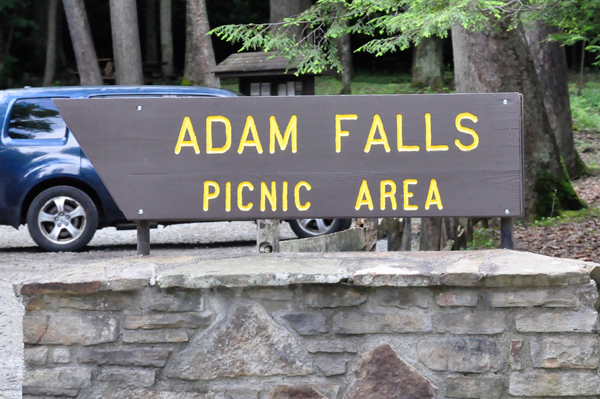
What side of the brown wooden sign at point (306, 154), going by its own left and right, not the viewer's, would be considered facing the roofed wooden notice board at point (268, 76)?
back

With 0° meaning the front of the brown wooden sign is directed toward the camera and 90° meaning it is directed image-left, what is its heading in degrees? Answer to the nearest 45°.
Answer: approximately 0°

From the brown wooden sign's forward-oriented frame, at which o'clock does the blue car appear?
The blue car is roughly at 5 o'clock from the brown wooden sign.

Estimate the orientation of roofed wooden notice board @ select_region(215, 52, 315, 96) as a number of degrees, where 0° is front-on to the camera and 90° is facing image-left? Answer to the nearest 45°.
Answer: approximately 0°

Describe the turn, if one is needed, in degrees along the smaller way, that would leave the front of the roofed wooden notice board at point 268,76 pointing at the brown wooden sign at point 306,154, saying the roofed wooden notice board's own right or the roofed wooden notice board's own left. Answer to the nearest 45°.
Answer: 0° — it already faces it

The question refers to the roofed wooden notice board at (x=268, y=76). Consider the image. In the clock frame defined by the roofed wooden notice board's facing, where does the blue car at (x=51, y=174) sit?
The blue car is roughly at 1 o'clock from the roofed wooden notice board.
